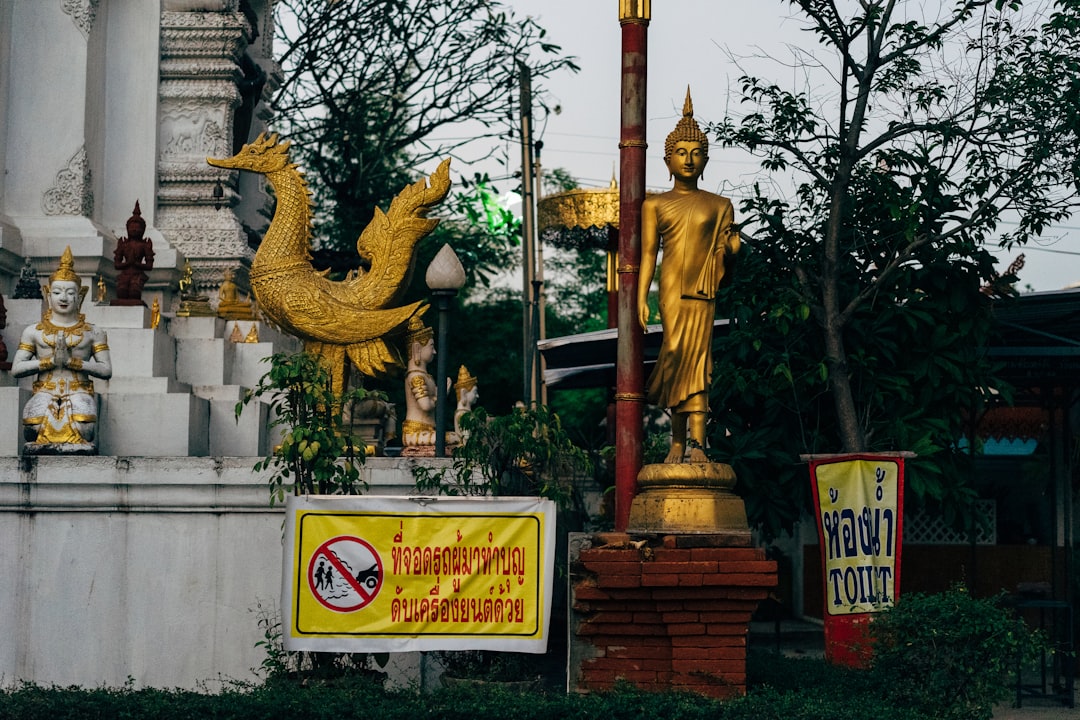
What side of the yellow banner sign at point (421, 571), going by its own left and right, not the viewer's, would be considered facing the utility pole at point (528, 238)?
back

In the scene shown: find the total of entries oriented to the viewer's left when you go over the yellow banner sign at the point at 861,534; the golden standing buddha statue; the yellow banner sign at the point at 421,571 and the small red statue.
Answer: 0

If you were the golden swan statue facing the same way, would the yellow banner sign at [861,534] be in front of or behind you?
behind

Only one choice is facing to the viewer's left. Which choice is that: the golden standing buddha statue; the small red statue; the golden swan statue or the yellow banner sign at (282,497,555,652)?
the golden swan statue

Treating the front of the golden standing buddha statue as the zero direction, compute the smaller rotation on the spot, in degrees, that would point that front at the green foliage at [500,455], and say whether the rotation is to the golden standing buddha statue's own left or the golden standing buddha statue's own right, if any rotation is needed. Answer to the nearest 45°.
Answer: approximately 135° to the golden standing buddha statue's own right

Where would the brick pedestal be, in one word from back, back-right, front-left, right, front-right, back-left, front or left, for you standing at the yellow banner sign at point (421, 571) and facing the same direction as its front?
left

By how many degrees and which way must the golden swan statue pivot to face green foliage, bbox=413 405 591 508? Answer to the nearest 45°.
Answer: approximately 135° to its left

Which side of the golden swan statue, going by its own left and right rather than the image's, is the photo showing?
left

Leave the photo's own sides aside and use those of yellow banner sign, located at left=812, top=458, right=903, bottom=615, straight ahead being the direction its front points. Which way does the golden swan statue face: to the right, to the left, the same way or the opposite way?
to the right

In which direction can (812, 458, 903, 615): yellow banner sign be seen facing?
toward the camera

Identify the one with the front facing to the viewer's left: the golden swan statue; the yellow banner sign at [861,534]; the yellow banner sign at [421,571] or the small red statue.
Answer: the golden swan statue

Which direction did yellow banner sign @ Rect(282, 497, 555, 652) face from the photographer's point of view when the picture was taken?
facing the viewer

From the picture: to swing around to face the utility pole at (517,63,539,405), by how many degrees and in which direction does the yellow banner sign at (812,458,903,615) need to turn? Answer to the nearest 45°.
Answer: approximately 180°

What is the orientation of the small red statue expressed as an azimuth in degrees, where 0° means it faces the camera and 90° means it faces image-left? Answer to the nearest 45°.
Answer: approximately 0°
